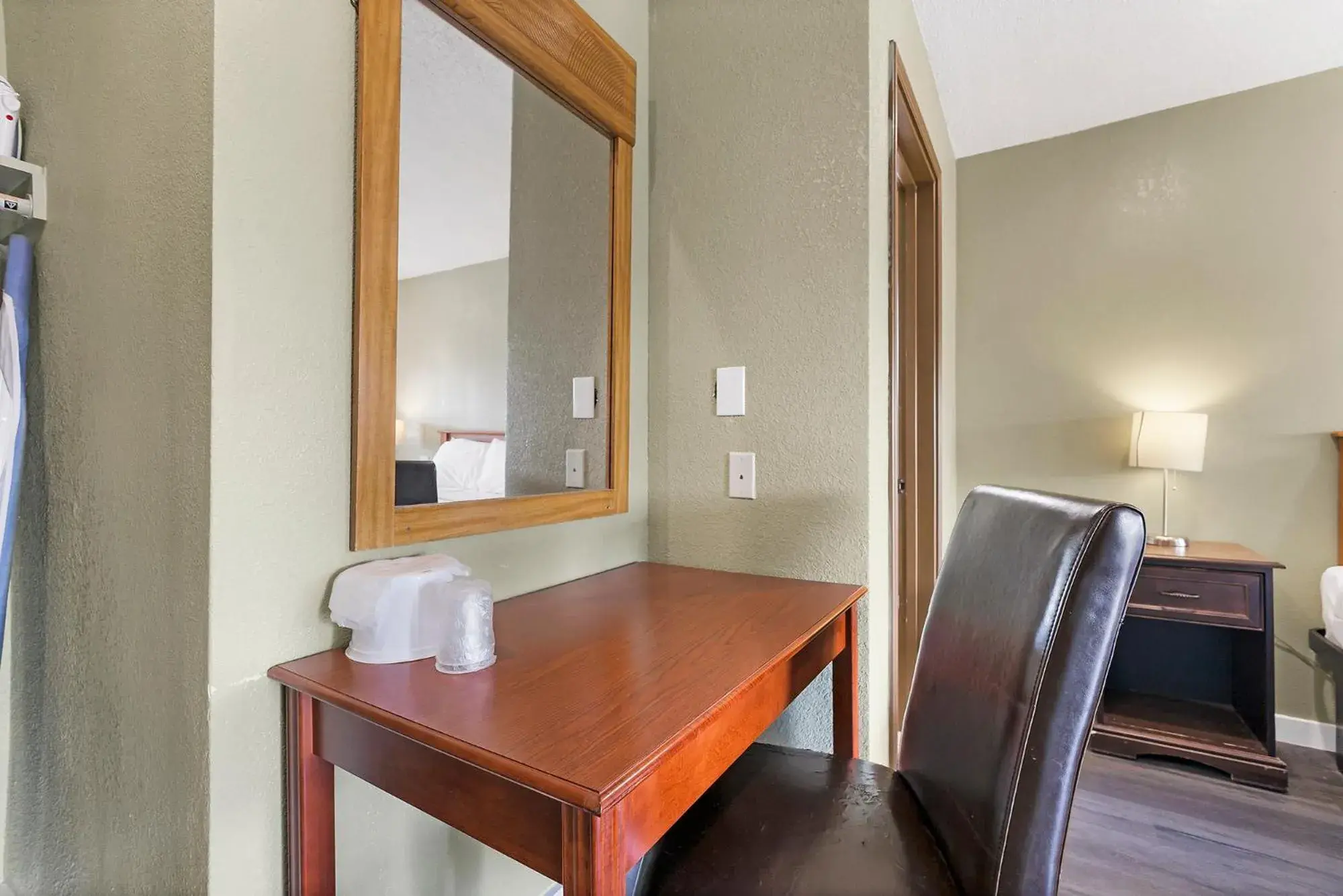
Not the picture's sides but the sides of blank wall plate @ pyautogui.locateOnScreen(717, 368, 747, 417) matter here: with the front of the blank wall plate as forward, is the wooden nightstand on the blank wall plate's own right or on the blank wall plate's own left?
on the blank wall plate's own left

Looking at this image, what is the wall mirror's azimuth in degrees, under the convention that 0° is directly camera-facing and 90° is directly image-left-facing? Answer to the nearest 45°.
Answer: approximately 315°

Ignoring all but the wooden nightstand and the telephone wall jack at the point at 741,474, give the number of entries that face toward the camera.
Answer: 2

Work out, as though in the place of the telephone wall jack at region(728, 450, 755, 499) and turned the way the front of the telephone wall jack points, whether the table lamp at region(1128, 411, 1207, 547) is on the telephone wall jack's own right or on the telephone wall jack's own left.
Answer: on the telephone wall jack's own left

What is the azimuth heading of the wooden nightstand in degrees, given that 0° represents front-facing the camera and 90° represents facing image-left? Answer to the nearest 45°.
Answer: approximately 0°

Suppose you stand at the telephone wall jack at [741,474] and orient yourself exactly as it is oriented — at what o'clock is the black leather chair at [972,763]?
The black leather chair is roughly at 11 o'clock from the telephone wall jack.

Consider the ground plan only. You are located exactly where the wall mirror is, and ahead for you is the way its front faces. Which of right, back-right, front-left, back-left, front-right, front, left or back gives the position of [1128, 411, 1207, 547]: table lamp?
front-left

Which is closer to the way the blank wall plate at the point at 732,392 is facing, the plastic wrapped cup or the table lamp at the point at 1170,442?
the plastic wrapped cup

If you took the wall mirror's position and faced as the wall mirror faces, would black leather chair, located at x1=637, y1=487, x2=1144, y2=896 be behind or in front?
in front

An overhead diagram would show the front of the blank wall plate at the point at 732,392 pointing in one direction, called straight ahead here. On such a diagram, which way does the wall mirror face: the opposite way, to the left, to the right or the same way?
to the left

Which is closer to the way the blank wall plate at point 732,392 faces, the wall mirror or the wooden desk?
the wooden desk
